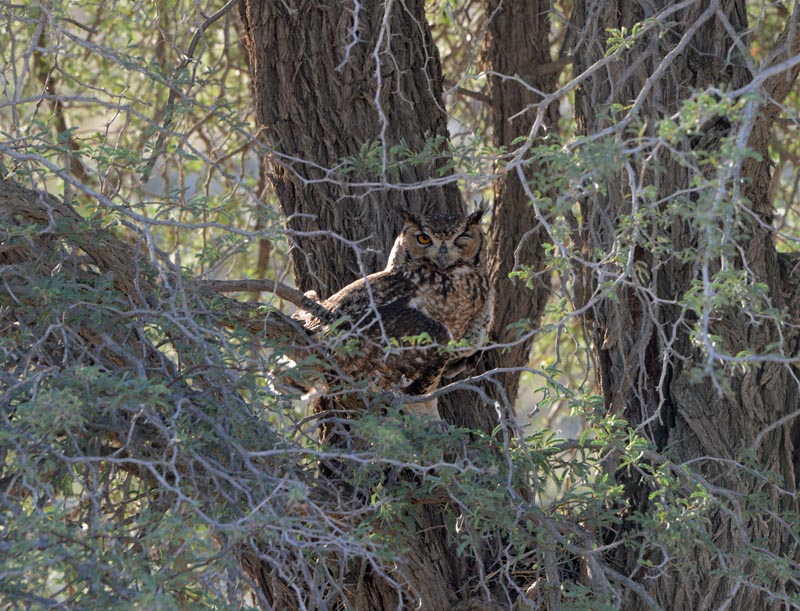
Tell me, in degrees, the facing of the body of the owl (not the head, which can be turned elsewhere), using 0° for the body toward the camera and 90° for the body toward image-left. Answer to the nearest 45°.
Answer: approximately 315°

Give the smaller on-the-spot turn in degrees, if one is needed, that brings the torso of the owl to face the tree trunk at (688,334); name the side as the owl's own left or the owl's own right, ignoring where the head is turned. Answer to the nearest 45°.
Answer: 0° — it already faces it

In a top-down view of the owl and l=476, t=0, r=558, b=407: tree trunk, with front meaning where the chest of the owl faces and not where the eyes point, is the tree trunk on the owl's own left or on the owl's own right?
on the owl's own left
